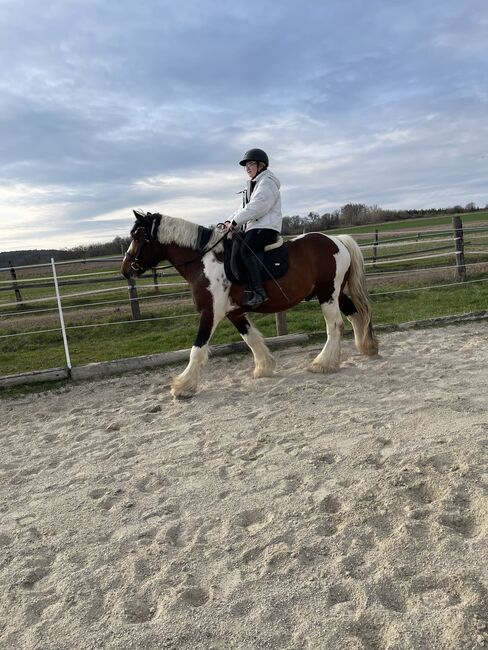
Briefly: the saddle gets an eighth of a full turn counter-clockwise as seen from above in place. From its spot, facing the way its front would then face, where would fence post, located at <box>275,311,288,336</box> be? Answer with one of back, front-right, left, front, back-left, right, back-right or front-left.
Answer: back-right

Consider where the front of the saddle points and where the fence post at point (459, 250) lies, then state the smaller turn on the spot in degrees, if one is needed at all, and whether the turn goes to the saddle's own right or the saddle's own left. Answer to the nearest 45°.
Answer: approximately 135° to the saddle's own right

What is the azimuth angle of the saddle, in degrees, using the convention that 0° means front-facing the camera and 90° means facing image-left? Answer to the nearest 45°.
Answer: approximately 90°
